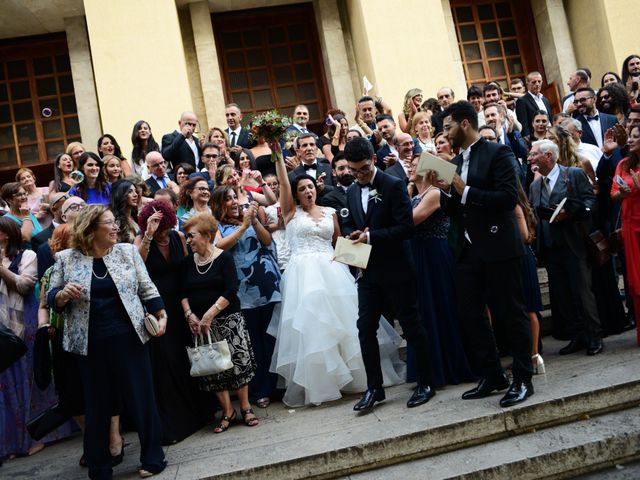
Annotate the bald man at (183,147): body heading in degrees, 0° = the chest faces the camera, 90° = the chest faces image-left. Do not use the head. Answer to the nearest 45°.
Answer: approximately 315°

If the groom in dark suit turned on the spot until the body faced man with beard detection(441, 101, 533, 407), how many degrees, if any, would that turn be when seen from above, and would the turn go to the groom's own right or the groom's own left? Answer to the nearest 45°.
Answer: approximately 135° to the groom's own left

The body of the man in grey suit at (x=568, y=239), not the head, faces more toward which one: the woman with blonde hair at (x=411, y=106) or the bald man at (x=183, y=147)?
the bald man

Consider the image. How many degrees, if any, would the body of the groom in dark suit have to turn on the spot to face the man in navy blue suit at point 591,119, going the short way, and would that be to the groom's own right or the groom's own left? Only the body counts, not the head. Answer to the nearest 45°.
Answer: approximately 180°

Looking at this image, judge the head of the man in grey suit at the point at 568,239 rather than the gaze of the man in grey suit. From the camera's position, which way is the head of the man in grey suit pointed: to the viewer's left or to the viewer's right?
to the viewer's left

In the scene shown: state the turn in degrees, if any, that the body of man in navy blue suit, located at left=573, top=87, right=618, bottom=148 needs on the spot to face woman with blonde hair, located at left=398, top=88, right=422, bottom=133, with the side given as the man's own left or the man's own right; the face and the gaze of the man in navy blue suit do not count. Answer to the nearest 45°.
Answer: approximately 45° to the man's own right

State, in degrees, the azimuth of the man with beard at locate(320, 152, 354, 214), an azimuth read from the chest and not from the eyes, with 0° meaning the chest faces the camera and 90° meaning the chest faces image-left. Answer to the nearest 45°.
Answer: approximately 315°
